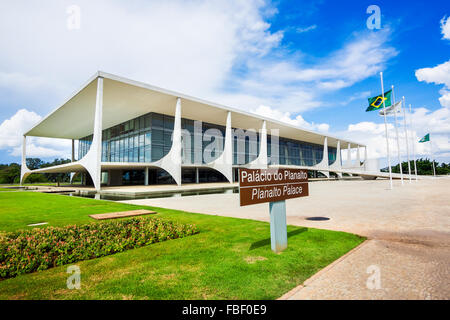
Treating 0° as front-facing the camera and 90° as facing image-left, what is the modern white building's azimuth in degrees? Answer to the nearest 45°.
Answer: approximately 315°

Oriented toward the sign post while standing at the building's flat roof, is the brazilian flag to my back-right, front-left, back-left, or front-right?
front-left

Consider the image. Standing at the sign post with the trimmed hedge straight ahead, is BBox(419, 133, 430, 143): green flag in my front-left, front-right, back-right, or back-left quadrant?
back-right

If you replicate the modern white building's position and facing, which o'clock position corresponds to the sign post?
The sign post is roughly at 1 o'clock from the modern white building.

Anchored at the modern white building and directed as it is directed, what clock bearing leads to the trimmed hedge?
The trimmed hedge is roughly at 1 o'clock from the modern white building.

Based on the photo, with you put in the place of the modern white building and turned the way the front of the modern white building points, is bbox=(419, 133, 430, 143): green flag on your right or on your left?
on your left

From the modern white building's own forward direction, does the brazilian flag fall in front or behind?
in front
